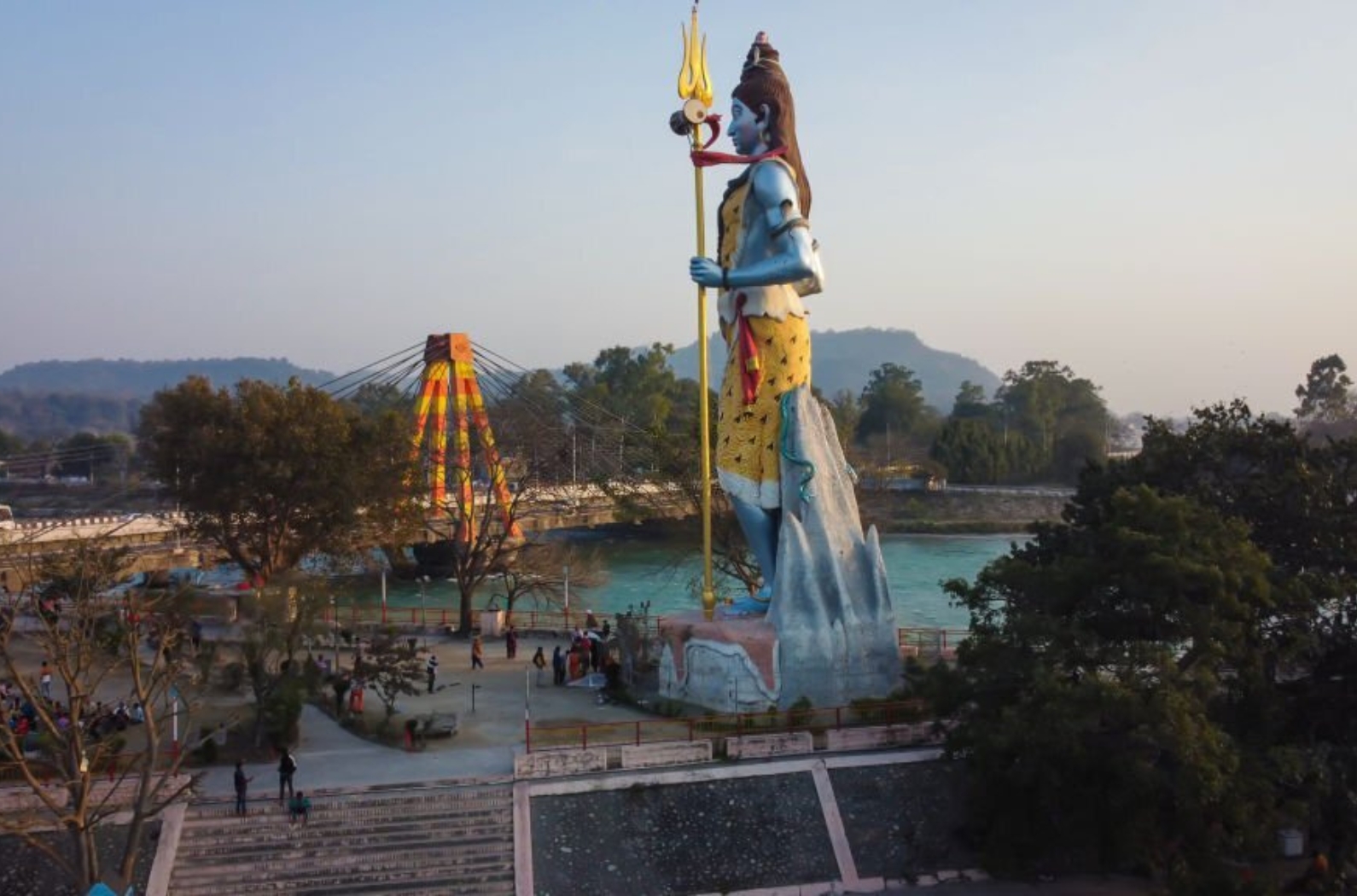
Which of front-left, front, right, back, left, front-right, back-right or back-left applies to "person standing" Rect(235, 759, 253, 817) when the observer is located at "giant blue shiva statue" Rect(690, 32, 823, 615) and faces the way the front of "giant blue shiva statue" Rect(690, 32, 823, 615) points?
front-left

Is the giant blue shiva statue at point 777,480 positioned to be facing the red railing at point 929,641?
no

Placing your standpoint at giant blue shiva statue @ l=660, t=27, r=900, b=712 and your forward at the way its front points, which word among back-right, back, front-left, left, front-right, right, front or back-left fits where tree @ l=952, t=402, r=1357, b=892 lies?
back-left

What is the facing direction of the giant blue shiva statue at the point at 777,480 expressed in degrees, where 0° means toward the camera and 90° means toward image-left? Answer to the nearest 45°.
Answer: approximately 90°

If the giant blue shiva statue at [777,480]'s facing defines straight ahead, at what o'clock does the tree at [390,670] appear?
The tree is roughly at 12 o'clock from the giant blue shiva statue.

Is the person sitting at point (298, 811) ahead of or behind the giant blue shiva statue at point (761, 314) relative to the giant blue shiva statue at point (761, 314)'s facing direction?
ahead

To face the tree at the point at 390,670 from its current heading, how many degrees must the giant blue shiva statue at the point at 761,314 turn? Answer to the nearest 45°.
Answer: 0° — it already faces it

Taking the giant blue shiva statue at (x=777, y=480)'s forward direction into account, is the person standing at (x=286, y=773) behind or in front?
in front

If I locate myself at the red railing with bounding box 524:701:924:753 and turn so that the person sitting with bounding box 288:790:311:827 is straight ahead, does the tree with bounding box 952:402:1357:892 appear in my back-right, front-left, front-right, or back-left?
back-left

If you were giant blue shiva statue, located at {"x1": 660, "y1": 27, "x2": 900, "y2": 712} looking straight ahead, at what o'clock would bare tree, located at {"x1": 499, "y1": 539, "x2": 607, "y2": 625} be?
The bare tree is roughly at 2 o'clock from the giant blue shiva statue.

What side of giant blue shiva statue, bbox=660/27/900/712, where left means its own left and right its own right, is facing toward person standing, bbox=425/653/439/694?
front
